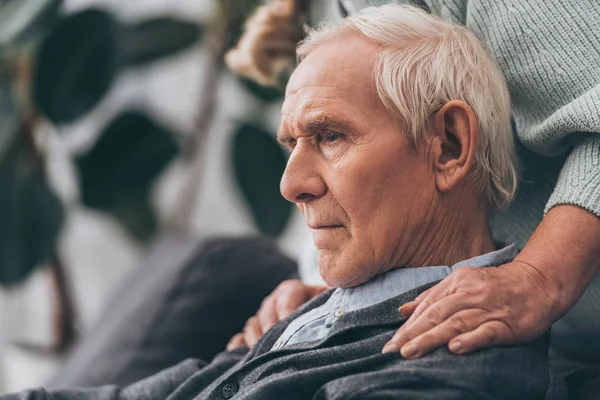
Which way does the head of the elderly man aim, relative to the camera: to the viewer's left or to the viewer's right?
to the viewer's left

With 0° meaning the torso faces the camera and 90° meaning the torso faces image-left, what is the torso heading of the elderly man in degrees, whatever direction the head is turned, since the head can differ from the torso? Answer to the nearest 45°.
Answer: approximately 45°

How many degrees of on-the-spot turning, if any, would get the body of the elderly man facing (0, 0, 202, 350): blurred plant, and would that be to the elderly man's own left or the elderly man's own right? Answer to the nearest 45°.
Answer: approximately 90° to the elderly man's own right
